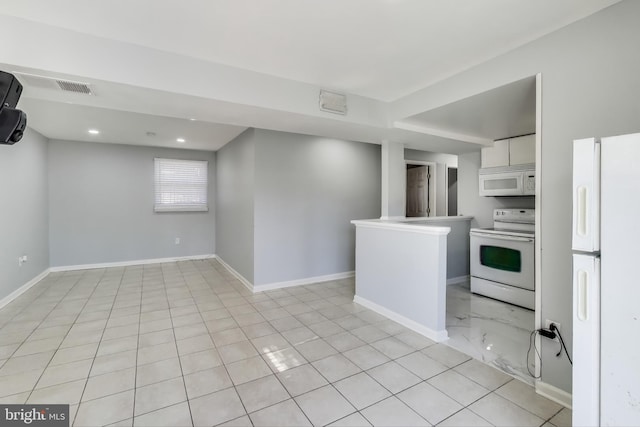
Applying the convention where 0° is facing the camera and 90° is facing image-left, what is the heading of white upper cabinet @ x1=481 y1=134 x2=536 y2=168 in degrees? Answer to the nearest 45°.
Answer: approximately 45°

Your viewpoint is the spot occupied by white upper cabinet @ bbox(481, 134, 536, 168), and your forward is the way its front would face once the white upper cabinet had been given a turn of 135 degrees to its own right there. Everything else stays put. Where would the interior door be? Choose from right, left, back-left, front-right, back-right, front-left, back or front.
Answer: front-left

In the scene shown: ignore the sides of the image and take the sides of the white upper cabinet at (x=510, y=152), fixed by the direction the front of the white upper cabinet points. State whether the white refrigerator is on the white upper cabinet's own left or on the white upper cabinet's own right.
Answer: on the white upper cabinet's own left

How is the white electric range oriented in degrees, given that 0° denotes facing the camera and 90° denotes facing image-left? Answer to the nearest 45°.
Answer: approximately 45°
